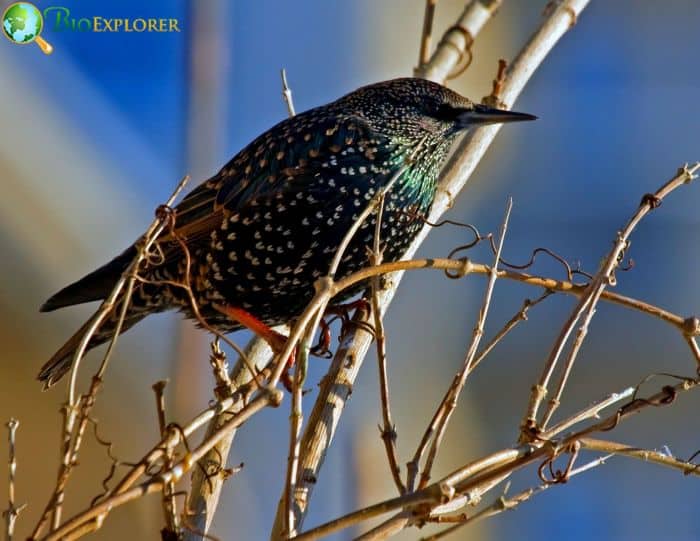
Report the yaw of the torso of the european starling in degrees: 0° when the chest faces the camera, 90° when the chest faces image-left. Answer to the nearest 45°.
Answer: approximately 270°

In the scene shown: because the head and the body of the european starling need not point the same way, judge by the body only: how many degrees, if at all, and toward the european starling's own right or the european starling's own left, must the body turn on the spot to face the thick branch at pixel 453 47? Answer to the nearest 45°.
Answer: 0° — it already faces it
